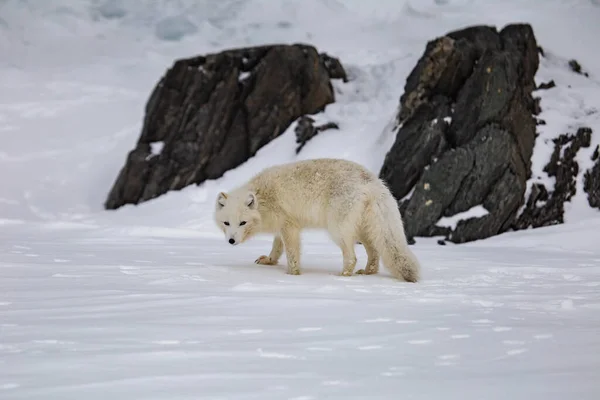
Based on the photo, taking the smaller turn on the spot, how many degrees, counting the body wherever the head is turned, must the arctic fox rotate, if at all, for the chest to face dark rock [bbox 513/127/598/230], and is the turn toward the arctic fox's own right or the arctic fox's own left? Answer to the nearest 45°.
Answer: approximately 135° to the arctic fox's own right

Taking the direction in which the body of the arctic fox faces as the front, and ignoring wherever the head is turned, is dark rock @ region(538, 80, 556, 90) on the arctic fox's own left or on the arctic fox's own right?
on the arctic fox's own right

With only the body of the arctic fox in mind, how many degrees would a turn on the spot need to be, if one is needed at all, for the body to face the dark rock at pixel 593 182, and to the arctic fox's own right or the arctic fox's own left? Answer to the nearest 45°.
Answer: approximately 135° to the arctic fox's own right

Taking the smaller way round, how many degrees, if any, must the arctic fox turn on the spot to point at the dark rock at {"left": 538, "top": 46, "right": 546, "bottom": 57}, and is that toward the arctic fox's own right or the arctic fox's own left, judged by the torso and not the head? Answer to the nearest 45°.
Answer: approximately 135° to the arctic fox's own right

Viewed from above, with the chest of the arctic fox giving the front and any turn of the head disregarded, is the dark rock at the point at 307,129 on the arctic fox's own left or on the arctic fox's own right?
on the arctic fox's own right

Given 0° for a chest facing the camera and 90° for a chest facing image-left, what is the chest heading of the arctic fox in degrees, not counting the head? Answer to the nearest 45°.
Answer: approximately 90°

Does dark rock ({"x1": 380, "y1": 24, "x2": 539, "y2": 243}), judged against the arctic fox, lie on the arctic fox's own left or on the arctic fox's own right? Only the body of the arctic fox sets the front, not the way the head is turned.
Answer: on the arctic fox's own right
